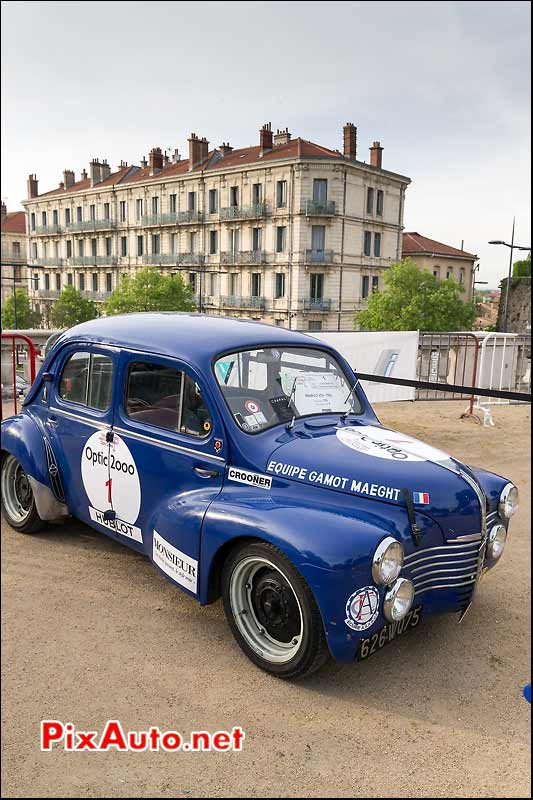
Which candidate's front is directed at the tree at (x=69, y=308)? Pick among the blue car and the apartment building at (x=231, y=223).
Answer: the apartment building

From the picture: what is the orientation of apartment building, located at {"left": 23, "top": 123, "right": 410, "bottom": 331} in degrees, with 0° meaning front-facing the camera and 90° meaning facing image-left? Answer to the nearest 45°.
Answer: approximately 45°

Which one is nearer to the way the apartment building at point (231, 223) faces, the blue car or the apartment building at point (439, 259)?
the blue car

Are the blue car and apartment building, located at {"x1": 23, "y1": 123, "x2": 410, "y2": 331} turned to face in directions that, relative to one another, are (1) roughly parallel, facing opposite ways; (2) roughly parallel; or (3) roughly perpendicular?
roughly perpendicular

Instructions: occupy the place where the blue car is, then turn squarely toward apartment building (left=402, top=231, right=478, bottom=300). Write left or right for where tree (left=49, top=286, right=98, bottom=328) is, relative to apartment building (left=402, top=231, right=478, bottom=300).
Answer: left

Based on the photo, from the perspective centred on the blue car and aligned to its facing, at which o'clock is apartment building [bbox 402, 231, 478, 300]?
The apartment building is roughly at 8 o'clock from the blue car.

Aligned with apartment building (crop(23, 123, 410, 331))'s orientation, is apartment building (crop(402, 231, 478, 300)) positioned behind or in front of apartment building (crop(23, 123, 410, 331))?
behind

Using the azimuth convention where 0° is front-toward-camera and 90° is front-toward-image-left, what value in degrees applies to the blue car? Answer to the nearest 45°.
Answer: approximately 315°

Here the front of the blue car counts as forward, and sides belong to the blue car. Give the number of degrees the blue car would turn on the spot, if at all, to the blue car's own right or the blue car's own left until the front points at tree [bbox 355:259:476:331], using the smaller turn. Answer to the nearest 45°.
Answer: approximately 135° to the blue car's own left

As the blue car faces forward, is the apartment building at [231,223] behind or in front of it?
behind
